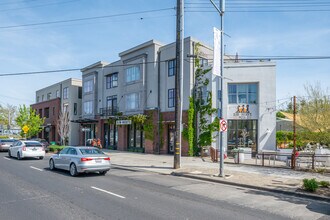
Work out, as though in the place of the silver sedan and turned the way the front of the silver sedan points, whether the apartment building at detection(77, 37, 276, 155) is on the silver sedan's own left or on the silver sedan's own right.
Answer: on the silver sedan's own right

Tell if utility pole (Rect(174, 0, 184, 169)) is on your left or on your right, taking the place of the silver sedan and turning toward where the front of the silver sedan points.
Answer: on your right

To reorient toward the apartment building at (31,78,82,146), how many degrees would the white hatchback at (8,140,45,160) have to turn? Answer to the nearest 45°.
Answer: approximately 45° to its right

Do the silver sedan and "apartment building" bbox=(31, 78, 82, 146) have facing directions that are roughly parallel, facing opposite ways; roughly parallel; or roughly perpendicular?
roughly perpendicular

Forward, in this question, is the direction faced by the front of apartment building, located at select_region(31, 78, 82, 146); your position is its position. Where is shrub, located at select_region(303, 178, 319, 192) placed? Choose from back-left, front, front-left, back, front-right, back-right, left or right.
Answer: front-left

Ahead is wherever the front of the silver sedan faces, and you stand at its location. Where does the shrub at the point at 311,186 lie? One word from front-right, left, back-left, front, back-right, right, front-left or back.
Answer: back

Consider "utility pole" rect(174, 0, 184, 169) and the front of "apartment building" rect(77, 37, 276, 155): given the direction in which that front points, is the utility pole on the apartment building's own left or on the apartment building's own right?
on the apartment building's own left

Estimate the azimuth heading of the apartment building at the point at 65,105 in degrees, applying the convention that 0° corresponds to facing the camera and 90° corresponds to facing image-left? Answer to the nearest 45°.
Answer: approximately 45°

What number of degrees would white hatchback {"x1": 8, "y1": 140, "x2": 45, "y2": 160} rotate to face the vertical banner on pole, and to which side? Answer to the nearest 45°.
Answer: approximately 180°

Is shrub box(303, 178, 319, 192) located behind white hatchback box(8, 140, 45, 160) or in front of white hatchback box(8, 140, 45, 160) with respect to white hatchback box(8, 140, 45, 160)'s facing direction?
behind

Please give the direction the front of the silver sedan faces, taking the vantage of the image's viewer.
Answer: facing away from the viewer and to the left of the viewer

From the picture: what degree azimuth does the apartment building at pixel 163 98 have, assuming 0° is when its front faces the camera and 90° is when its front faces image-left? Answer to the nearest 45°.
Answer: approximately 45°

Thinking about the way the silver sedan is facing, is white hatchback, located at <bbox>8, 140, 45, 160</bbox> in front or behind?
in front

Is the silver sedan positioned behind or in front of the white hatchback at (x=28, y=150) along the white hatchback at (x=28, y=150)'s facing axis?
behind

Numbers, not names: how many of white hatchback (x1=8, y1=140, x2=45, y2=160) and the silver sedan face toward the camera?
0
